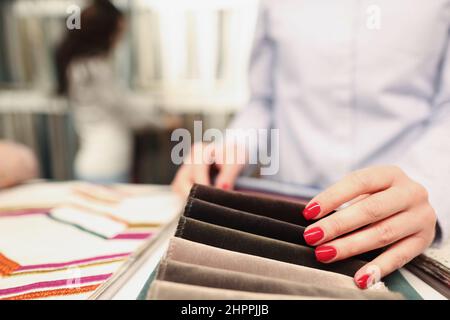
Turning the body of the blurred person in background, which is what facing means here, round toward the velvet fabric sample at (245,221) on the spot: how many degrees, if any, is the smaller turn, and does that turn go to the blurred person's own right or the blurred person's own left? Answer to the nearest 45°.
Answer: approximately 135° to the blurred person's own right

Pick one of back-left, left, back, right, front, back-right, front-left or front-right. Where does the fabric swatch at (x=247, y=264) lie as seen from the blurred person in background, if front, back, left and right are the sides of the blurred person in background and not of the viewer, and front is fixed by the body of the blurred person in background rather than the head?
back-right

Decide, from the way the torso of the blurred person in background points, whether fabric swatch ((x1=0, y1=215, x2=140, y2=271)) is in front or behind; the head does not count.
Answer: behind
